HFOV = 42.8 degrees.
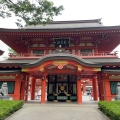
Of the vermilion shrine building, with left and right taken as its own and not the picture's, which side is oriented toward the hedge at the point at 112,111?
front

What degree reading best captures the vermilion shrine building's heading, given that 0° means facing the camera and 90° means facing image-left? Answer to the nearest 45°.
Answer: approximately 0°
